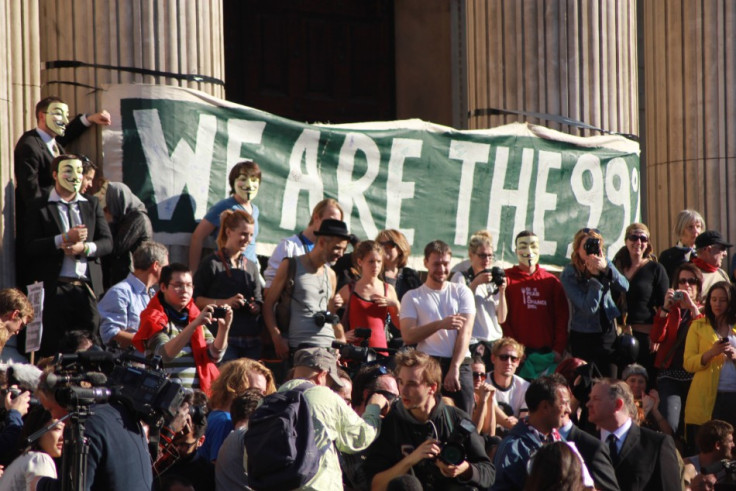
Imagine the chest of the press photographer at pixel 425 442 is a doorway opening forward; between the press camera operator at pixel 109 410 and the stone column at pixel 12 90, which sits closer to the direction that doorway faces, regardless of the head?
the press camera operator

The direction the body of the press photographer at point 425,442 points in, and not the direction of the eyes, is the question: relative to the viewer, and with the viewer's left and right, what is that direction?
facing the viewer

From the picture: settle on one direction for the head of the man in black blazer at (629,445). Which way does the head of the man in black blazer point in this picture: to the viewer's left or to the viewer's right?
to the viewer's left

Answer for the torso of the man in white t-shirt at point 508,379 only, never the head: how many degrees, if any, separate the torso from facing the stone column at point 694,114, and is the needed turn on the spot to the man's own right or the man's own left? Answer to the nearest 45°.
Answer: approximately 135° to the man's own left

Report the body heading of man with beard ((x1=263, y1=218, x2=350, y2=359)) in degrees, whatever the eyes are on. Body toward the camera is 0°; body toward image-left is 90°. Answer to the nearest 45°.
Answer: approximately 315°

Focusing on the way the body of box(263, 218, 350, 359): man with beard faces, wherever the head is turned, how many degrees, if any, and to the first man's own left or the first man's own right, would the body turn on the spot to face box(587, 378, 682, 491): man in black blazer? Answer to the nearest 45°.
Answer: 0° — they already face them

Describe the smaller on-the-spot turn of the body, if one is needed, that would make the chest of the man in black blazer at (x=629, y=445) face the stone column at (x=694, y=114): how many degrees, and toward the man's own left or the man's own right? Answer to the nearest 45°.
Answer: approximately 135° to the man's own right

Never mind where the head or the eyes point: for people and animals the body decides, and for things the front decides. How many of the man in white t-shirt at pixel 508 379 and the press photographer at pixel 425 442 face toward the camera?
2

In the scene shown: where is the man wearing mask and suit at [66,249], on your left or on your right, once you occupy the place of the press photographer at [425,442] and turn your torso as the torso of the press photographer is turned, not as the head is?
on your right

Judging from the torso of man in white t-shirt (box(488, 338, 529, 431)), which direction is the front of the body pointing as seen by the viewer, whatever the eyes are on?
toward the camera

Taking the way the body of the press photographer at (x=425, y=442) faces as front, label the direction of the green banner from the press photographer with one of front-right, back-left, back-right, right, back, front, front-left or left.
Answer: back

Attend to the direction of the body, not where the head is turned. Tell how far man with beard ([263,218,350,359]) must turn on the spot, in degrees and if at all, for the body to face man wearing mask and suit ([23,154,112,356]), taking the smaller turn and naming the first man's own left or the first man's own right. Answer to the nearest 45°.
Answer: approximately 135° to the first man's own right

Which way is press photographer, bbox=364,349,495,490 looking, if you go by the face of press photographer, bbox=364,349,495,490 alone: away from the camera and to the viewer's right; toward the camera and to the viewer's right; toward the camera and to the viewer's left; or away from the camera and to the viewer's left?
toward the camera and to the viewer's left
